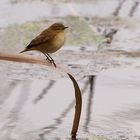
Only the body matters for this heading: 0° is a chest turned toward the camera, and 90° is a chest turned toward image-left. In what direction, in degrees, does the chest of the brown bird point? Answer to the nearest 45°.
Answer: approximately 270°
